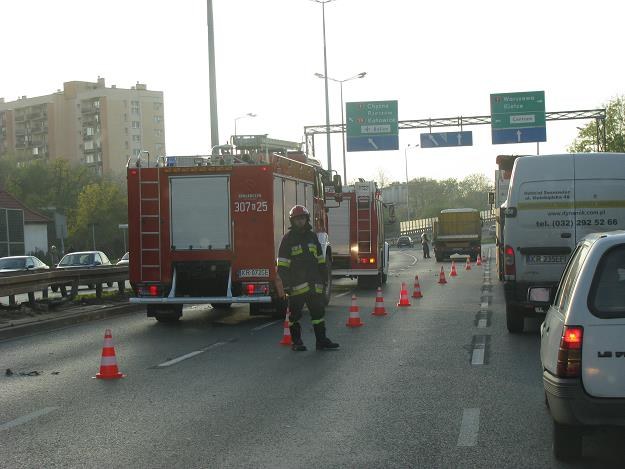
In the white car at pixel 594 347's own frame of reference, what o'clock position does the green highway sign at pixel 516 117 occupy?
The green highway sign is roughly at 12 o'clock from the white car.

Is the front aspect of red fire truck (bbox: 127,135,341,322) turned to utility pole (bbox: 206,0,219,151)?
yes

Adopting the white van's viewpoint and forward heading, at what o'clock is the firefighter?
The firefighter is roughly at 8 o'clock from the white van.

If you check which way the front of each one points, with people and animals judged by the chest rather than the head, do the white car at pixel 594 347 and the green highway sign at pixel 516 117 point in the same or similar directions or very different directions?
very different directions

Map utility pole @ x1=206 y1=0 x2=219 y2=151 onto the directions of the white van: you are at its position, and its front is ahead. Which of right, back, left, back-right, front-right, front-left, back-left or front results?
front-left

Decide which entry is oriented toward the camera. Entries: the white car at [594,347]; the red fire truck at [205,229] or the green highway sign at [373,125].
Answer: the green highway sign

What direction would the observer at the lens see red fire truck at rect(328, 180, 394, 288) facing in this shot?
facing away from the viewer

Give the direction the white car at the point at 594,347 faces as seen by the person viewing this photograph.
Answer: facing away from the viewer

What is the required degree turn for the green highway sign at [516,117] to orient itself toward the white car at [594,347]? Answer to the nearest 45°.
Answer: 0° — it already faces it

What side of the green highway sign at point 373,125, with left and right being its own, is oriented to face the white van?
front

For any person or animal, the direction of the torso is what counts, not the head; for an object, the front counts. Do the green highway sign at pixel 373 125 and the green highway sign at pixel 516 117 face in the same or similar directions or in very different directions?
same or similar directions

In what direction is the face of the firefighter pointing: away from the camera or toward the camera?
toward the camera

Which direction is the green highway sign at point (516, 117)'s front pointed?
toward the camera

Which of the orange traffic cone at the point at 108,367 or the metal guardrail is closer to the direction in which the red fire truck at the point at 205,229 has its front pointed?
the metal guardrail

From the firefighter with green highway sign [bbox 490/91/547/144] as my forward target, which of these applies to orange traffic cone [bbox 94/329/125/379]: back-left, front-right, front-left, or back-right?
back-left

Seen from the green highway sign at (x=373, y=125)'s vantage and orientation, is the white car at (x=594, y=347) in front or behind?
in front

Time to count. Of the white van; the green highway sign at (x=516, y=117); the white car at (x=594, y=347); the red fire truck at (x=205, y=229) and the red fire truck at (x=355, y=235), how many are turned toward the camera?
1

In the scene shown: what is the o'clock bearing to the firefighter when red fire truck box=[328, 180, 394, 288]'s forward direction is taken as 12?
The firefighter is roughly at 6 o'clock from the red fire truck.

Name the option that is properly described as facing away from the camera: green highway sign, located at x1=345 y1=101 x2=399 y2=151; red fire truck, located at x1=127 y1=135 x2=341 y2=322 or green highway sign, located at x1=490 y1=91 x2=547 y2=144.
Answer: the red fire truck

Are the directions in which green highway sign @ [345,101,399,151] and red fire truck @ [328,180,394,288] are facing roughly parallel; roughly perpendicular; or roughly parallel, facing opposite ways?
roughly parallel, facing opposite ways

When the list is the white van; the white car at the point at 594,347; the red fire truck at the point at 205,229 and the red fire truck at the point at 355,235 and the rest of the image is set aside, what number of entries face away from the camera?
4

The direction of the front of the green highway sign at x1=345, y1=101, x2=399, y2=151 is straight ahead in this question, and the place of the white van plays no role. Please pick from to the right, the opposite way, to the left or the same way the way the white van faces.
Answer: the opposite way

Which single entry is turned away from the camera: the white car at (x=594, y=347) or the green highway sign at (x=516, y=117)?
the white car
